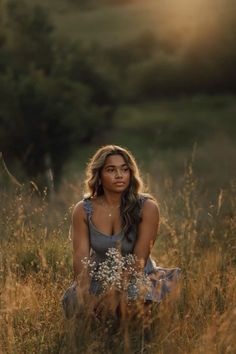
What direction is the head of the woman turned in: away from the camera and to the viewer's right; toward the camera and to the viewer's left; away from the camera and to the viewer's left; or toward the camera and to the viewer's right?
toward the camera and to the viewer's right

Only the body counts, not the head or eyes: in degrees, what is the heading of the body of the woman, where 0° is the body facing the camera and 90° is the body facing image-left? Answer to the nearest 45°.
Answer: approximately 0°
